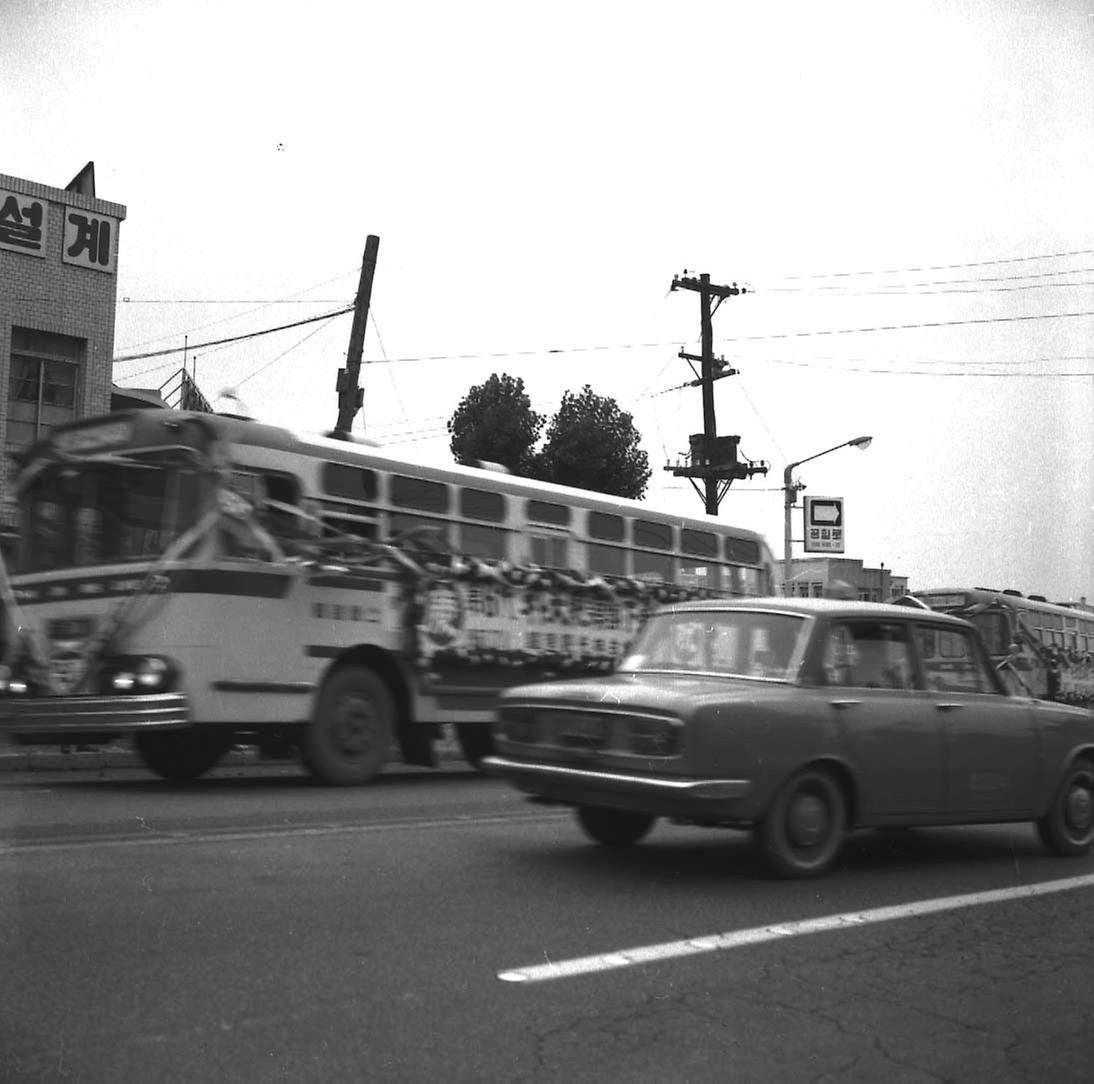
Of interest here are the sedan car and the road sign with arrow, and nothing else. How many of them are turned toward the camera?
1

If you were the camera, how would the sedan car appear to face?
facing away from the viewer and to the right of the viewer

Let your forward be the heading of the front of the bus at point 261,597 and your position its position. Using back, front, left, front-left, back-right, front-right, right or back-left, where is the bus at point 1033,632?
back

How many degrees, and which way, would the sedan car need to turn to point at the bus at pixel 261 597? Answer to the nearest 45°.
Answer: approximately 90° to its left

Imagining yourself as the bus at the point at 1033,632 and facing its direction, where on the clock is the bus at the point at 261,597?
the bus at the point at 261,597 is roughly at 11 o'clock from the bus at the point at 1033,632.

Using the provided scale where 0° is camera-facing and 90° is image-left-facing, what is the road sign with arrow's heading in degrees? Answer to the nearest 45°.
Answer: approximately 0°

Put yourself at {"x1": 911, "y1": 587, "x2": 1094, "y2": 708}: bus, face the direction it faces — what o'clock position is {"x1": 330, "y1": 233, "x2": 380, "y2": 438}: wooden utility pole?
The wooden utility pole is roughly at 12 o'clock from the bus.

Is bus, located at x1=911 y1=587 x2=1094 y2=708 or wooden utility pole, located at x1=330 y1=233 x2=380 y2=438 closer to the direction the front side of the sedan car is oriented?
the bus

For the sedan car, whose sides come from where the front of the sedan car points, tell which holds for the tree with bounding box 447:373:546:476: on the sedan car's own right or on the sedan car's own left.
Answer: on the sedan car's own left

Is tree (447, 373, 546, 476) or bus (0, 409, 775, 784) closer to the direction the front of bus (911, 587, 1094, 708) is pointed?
the bus

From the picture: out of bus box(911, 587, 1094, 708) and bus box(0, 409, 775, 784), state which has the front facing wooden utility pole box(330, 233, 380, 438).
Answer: bus box(911, 587, 1094, 708)

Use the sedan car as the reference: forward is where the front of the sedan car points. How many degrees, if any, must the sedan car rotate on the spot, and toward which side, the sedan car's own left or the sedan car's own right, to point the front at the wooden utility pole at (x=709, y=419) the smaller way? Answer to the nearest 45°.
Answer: approximately 45° to the sedan car's own left

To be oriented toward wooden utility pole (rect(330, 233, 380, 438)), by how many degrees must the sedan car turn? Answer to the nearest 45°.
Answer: approximately 90° to its left

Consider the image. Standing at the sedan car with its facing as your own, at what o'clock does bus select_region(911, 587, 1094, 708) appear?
The bus is roughly at 11 o'clock from the sedan car.

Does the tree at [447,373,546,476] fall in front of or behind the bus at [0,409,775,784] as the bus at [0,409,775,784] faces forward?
behind
